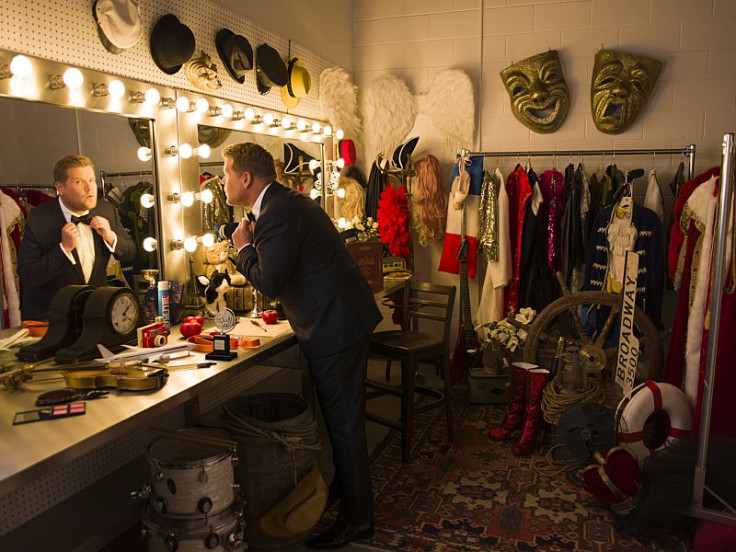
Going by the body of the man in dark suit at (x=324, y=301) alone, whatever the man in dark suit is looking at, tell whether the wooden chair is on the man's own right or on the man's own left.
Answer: on the man's own right

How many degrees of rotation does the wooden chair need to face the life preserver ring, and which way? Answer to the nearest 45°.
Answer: approximately 135° to its left

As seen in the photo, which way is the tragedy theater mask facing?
toward the camera

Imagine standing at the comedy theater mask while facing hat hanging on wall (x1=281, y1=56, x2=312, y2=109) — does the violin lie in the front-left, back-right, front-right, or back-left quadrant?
front-left

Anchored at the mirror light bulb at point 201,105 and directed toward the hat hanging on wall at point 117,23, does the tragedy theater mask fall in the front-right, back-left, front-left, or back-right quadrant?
back-left

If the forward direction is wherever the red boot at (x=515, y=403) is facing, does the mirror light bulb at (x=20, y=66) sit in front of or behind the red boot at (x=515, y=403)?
in front

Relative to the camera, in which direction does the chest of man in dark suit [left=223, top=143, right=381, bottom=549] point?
to the viewer's left

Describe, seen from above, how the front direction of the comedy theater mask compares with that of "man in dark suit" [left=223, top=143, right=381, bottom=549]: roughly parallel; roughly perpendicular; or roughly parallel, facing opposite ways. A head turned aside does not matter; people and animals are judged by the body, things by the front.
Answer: roughly perpendicular

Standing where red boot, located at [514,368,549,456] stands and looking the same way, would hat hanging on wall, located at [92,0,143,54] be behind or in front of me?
in front

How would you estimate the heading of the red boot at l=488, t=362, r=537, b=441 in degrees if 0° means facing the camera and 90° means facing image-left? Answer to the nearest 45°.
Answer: approximately 45°

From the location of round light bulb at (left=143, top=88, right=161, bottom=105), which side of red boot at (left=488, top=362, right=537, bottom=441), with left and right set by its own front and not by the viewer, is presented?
front

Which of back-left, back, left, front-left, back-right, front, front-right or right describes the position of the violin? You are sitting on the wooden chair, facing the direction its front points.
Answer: front

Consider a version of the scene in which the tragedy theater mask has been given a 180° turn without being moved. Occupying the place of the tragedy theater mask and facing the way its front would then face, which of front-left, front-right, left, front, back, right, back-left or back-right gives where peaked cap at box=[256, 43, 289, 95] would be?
back-left

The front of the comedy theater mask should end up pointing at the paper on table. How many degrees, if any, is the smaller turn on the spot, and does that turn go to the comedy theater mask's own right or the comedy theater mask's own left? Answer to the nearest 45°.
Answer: approximately 45° to the comedy theater mask's own right

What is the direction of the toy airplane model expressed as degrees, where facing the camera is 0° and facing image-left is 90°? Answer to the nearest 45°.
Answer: approximately 270°

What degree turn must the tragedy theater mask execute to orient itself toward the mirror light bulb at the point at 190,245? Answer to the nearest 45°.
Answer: approximately 45° to its right
